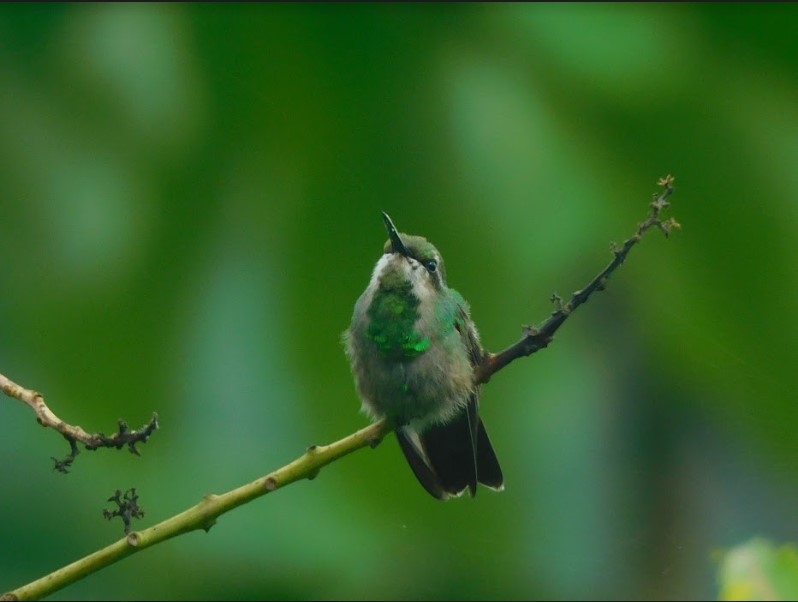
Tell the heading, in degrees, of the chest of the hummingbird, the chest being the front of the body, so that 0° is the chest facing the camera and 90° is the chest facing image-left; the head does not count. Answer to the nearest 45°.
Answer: approximately 45°

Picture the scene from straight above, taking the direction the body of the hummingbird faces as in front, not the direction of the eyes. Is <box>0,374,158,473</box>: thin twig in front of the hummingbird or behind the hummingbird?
in front
